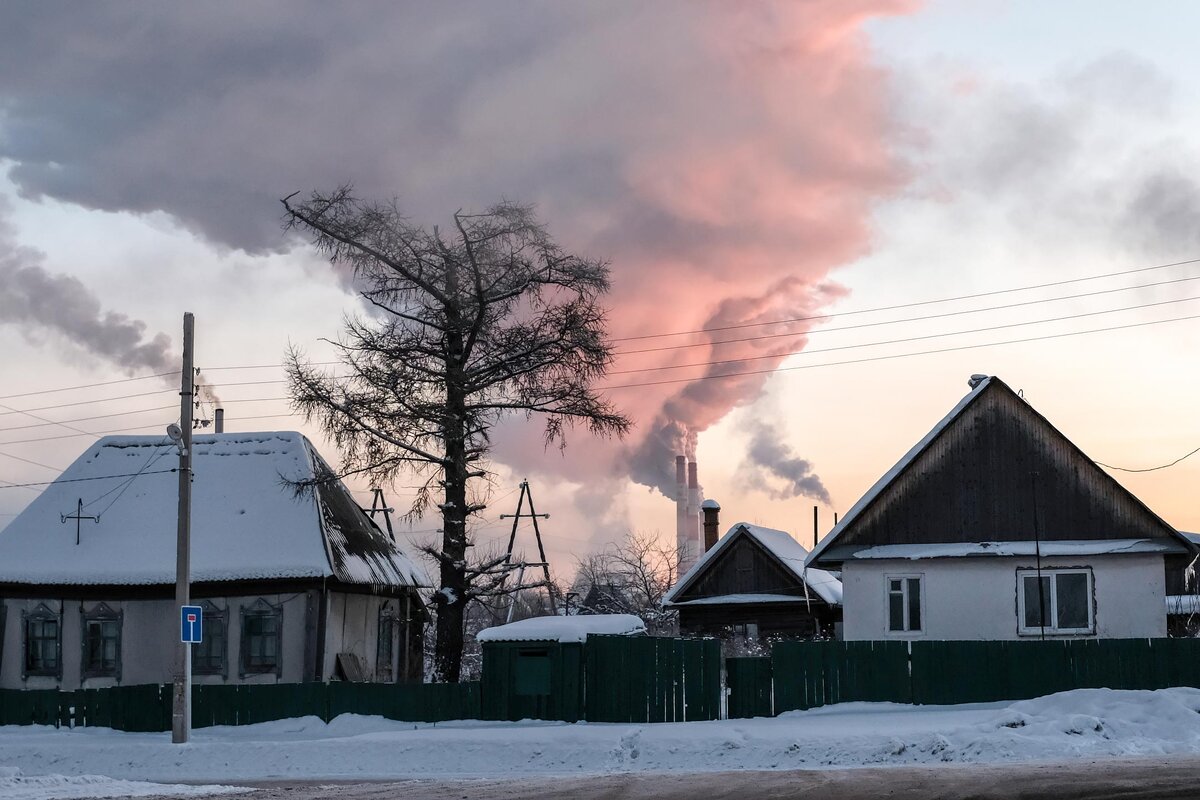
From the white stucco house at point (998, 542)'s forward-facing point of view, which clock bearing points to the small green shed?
The small green shed is roughly at 2 o'clock from the white stucco house.

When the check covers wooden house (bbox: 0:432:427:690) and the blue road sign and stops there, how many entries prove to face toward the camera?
2

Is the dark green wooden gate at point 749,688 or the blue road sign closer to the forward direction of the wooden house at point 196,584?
the blue road sign

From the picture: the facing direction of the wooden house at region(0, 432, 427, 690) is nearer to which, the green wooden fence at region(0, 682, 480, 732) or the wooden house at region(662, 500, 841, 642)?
the green wooden fence

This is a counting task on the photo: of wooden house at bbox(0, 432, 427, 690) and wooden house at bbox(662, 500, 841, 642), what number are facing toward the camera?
2

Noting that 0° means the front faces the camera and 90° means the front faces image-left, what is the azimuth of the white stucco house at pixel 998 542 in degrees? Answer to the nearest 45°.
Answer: approximately 0°
